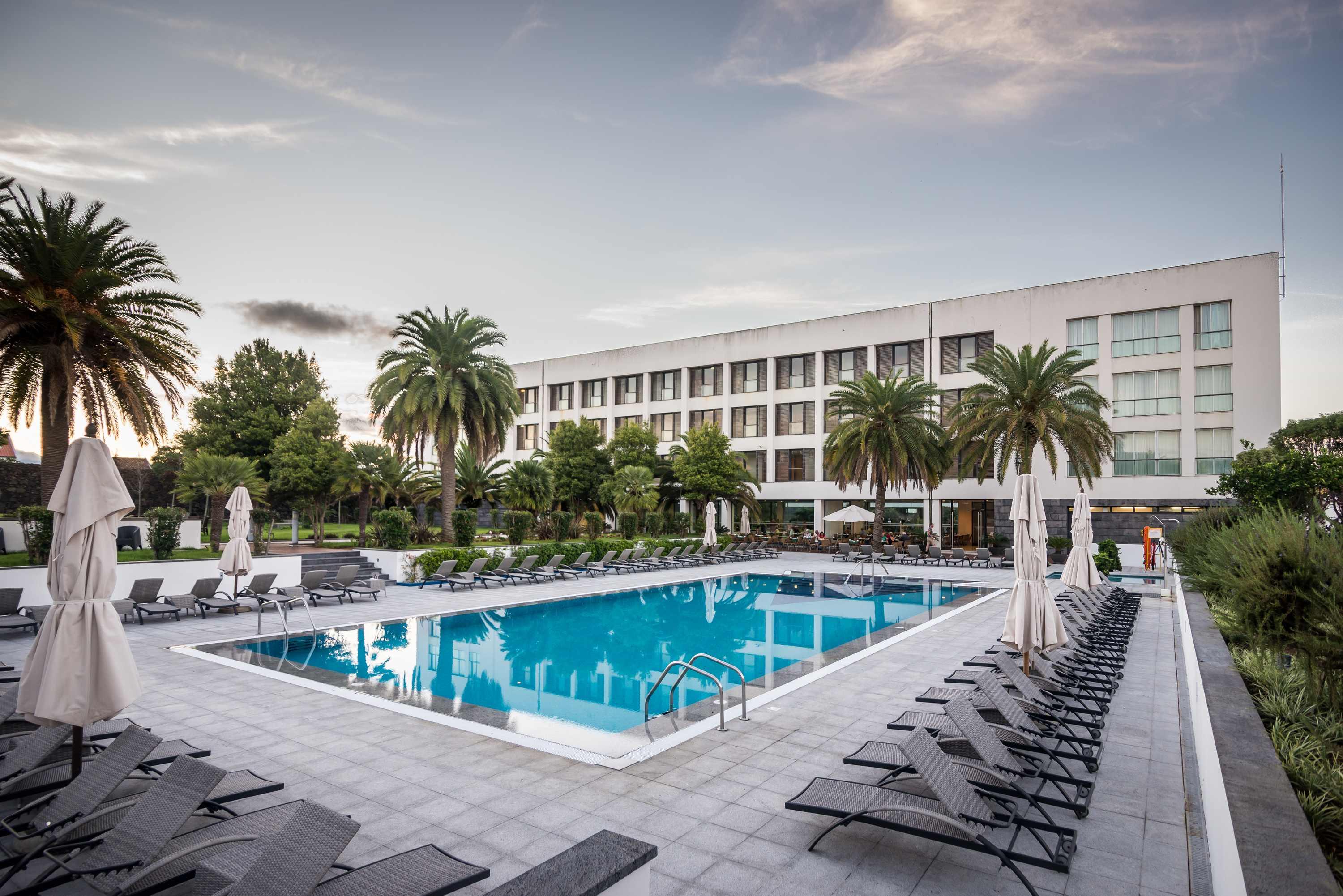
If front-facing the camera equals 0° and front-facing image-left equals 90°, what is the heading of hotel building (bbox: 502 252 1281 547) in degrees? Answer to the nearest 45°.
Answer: approximately 45°

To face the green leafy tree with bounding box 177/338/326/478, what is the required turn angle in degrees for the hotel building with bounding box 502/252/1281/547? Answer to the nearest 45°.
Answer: approximately 45° to its right

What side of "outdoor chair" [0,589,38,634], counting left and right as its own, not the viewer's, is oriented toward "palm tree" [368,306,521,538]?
left

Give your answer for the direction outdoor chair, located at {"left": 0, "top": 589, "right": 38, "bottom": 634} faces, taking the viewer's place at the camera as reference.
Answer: facing the viewer and to the right of the viewer

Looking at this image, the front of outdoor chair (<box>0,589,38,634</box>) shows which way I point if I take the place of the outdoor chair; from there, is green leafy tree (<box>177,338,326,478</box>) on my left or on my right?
on my left

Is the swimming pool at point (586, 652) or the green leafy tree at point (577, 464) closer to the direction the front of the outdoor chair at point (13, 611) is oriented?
the swimming pool

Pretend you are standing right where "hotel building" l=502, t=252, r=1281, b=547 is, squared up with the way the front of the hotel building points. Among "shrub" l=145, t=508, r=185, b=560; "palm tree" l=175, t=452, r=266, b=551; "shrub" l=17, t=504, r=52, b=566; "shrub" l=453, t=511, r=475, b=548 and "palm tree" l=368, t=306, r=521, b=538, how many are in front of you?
5

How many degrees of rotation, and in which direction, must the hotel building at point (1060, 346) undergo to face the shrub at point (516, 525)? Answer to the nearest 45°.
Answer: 0° — it already faces it

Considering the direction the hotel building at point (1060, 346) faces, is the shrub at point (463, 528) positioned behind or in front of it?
in front

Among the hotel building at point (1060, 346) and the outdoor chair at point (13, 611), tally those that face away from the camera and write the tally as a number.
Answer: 0

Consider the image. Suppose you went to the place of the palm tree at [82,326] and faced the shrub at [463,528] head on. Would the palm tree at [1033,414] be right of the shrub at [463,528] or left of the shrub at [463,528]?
right
